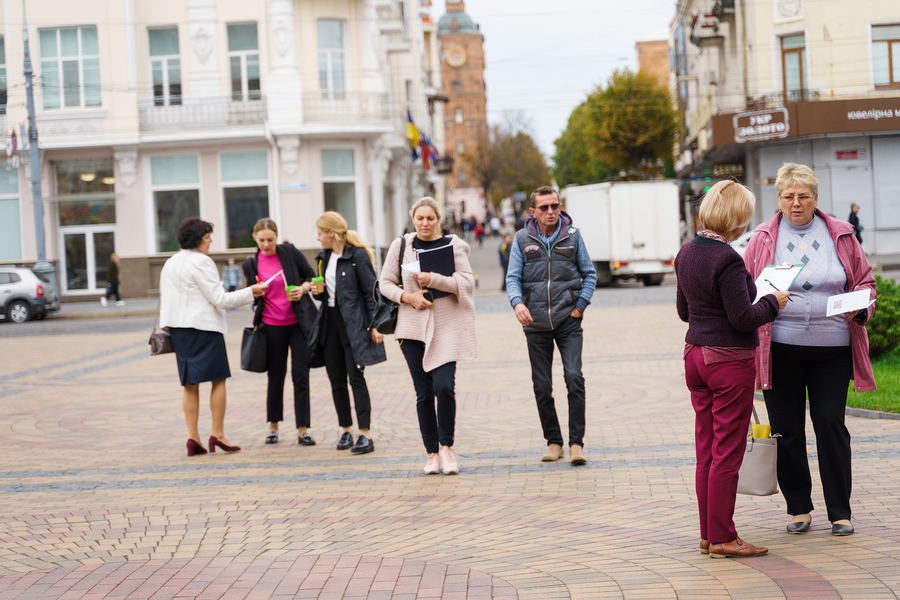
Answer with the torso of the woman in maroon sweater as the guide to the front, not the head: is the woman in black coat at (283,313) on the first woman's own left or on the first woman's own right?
on the first woman's own left

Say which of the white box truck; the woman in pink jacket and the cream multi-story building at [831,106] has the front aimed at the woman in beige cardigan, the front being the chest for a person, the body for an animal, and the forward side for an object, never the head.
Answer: the cream multi-story building

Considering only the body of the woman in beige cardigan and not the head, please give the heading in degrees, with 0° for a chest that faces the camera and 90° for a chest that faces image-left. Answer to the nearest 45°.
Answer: approximately 0°

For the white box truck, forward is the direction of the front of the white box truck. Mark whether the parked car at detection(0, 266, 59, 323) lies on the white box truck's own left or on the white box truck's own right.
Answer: on the white box truck's own left

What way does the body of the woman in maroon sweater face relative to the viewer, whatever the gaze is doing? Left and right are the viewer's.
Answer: facing away from the viewer and to the right of the viewer
